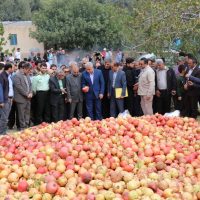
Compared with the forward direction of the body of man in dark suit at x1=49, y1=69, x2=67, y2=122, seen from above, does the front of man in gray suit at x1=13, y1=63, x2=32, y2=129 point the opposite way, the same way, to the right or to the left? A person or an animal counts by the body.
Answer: the same way

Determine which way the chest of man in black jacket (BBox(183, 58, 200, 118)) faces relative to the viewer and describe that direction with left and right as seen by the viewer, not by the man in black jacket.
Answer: facing the viewer and to the left of the viewer

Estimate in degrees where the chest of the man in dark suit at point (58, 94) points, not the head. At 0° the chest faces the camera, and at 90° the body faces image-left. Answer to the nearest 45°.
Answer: approximately 315°

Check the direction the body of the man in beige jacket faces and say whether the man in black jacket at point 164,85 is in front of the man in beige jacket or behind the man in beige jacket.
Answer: behind

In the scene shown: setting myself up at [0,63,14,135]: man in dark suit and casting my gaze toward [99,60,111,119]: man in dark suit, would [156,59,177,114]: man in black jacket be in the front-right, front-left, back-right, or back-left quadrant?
front-right

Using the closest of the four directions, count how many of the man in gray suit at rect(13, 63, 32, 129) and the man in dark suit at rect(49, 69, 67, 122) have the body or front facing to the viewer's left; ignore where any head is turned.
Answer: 0

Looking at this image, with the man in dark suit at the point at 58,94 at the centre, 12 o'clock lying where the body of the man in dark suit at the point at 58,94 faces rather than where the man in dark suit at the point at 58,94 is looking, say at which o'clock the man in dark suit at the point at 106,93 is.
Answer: the man in dark suit at the point at 106,93 is roughly at 10 o'clock from the man in dark suit at the point at 58,94.

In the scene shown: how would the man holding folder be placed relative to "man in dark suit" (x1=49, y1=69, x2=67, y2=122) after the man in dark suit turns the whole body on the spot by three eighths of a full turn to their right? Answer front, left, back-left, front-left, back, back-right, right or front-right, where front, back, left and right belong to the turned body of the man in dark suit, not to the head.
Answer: back

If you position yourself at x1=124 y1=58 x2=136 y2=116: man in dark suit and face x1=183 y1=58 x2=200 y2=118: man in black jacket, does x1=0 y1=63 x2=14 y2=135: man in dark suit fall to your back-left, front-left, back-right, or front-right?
back-right

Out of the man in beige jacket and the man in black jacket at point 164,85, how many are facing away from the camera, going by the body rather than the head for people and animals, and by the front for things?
0

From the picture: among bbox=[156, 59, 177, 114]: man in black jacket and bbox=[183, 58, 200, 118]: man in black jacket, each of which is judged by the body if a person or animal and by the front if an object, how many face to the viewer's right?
0

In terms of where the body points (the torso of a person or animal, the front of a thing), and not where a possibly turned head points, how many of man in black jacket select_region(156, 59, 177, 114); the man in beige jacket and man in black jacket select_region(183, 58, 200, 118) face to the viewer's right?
0

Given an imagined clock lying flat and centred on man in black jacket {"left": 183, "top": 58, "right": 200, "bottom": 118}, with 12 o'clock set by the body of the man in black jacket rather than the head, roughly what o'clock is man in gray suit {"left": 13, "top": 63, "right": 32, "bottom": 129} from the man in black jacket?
The man in gray suit is roughly at 1 o'clock from the man in black jacket.

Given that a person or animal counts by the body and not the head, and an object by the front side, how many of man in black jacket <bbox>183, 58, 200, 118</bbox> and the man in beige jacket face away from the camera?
0

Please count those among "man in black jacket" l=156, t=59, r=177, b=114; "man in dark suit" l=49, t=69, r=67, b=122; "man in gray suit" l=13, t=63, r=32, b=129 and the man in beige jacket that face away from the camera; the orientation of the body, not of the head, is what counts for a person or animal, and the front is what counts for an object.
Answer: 0

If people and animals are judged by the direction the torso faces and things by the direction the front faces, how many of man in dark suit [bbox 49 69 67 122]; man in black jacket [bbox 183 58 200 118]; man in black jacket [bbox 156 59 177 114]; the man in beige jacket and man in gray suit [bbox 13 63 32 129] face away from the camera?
0
